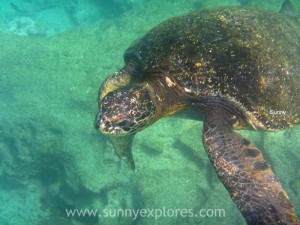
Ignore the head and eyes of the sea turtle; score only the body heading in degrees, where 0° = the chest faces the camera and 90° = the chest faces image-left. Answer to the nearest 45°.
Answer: approximately 45°
